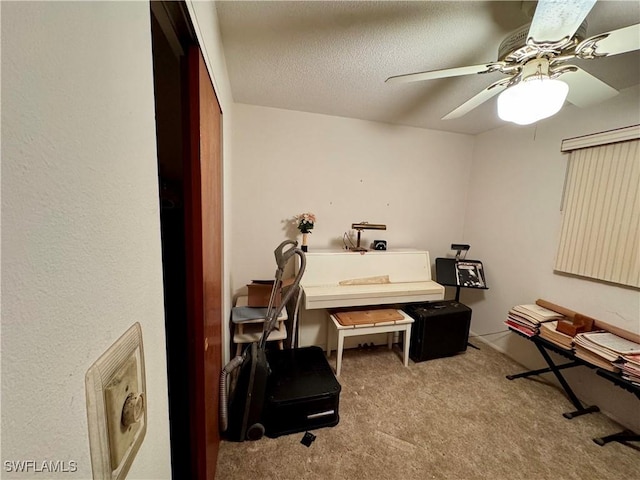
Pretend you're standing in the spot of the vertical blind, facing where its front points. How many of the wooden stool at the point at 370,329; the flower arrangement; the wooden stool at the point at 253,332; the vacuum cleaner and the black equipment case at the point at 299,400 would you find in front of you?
5

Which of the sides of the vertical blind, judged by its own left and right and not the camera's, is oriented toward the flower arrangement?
front

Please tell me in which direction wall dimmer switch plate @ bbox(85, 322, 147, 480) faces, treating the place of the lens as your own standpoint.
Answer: facing the viewer and to the right of the viewer

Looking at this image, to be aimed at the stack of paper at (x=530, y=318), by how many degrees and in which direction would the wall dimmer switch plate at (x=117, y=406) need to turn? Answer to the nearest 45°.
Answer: approximately 45° to its left

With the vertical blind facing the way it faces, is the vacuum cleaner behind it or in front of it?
in front

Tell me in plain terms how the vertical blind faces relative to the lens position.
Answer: facing the viewer and to the left of the viewer

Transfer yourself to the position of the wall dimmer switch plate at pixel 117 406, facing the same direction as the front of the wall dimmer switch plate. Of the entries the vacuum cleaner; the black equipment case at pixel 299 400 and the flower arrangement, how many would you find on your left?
3

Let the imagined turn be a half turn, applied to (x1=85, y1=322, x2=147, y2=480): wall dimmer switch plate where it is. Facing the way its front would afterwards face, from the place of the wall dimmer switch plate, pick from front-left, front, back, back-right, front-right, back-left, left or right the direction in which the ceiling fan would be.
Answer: back-right

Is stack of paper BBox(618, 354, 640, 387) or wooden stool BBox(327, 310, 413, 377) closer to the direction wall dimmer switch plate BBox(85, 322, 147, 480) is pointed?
the stack of paper

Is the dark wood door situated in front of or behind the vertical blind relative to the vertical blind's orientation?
in front

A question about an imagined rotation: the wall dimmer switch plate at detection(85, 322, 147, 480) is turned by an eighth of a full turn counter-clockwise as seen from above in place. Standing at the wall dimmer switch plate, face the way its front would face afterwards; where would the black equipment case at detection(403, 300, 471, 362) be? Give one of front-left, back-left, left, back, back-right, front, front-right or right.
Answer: front

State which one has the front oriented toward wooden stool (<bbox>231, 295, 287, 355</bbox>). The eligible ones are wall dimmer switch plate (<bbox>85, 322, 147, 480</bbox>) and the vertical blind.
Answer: the vertical blind

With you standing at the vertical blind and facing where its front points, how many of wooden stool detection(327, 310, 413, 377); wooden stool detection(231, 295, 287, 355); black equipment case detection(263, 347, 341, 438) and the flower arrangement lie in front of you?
4

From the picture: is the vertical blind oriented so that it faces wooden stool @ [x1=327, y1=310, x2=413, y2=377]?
yes

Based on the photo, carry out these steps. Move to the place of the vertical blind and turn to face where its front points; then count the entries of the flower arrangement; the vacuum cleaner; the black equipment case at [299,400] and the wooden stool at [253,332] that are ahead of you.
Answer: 4

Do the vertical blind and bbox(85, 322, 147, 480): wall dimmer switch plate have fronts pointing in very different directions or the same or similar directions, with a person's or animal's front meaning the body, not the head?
very different directions
